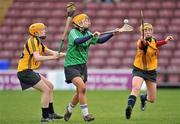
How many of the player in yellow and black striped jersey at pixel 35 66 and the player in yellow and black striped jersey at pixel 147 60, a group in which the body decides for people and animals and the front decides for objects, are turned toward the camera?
1

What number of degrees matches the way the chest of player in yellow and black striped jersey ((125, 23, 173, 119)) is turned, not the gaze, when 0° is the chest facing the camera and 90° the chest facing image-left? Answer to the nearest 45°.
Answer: approximately 0°

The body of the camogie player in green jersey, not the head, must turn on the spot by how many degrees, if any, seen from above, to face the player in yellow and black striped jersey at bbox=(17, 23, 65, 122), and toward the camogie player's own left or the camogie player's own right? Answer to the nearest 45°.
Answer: approximately 135° to the camogie player's own right

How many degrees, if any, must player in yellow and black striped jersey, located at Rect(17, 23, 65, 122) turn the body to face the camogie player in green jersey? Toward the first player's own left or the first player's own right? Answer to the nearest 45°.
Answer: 0° — they already face them

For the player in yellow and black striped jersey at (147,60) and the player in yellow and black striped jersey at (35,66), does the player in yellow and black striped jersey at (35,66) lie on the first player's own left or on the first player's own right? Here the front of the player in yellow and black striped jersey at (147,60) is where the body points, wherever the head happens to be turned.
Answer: on the first player's own right

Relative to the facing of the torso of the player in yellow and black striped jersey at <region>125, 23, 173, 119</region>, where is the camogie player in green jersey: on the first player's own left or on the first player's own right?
on the first player's own right

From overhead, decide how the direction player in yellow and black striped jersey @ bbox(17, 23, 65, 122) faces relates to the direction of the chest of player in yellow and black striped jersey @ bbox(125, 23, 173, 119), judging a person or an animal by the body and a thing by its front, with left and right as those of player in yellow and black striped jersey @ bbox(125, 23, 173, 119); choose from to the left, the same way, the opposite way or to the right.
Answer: to the left

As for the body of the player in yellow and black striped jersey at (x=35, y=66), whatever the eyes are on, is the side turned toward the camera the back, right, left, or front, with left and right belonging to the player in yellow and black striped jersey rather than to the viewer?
right
